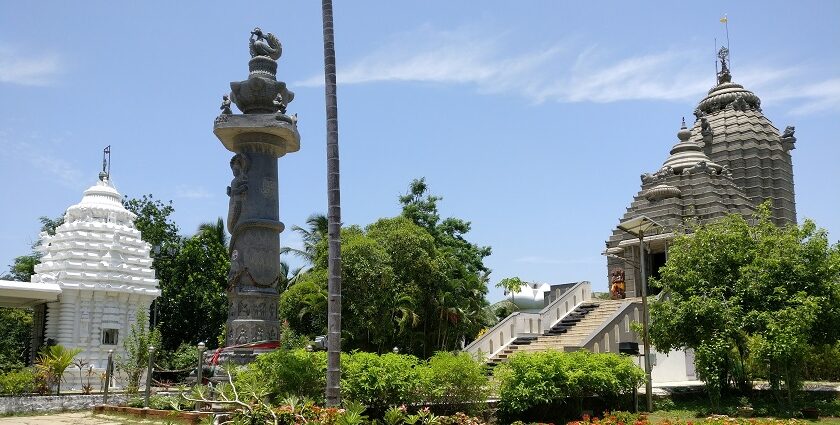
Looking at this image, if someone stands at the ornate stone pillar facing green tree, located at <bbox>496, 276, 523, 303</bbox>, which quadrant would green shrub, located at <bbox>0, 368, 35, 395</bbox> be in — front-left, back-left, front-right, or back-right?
back-left

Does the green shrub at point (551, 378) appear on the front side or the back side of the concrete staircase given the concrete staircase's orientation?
on the front side

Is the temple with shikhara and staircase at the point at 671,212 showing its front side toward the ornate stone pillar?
yes

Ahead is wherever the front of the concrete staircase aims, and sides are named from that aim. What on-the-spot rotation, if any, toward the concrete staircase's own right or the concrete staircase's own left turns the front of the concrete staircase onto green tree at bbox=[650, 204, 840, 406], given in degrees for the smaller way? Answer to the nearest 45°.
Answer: approximately 90° to the concrete staircase's own left

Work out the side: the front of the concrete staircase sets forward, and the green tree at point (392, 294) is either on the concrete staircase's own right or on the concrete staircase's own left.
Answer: on the concrete staircase's own right

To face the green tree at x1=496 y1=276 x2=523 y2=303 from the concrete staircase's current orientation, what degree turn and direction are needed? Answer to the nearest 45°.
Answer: approximately 135° to its right

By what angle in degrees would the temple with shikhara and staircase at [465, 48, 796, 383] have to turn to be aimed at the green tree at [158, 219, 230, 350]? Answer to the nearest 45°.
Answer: approximately 45° to its right

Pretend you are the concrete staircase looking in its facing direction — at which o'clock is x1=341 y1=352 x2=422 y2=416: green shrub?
The green shrub is roughly at 11 o'clock from the concrete staircase.

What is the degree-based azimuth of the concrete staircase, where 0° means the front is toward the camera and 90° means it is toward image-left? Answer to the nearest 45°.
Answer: approximately 45°

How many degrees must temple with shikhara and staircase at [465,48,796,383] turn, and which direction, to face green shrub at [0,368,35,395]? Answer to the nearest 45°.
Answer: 0° — it already faces it

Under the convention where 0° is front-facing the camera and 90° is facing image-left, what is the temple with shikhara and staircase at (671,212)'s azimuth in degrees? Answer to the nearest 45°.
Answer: approximately 45°

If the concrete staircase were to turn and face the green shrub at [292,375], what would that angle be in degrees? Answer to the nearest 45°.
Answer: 0° — it already faces it
